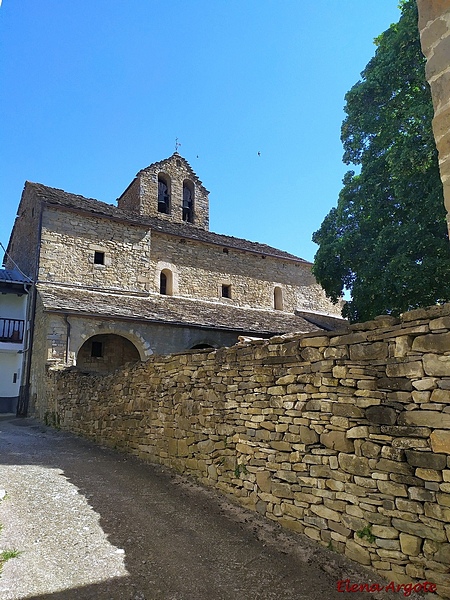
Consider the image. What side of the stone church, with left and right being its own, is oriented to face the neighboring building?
right

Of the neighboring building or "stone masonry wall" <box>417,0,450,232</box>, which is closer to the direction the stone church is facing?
the stone masonry wall

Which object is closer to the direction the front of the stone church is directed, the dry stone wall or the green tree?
the dry stone wall

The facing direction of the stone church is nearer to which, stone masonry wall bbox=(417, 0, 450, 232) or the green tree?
the stone masonry wall

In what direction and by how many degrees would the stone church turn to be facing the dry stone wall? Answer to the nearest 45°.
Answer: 0° — it already faces it

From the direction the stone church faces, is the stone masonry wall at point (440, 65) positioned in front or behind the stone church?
in front

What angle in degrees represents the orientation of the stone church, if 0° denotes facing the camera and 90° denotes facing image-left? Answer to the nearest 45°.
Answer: approximately 0°

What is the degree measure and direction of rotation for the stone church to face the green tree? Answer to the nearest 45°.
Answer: approximately 45° to its left

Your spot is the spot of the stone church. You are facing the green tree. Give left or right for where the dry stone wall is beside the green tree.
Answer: right
